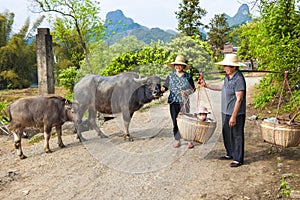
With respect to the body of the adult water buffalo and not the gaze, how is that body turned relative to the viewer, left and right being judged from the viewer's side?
facing to the right of the viewer

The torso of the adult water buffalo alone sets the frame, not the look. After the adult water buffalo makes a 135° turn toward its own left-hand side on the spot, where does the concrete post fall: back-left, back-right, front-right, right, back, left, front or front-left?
front

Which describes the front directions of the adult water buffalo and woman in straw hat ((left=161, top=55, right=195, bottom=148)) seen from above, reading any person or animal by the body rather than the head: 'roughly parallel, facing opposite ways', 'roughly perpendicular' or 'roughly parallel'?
roughly perpendicular

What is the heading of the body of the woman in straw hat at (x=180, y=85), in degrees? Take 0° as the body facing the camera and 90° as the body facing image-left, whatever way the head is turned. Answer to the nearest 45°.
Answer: approximately 0°

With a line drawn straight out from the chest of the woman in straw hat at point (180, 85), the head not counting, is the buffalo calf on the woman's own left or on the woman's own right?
on the woman's own right

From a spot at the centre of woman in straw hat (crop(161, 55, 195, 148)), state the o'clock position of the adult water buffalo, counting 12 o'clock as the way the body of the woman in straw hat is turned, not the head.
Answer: The adult water buffalo is roughly at 4 o'clock from the woman in straw hat.

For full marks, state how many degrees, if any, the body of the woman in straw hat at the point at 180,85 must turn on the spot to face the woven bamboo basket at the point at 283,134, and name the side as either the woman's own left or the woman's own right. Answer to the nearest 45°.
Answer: approximately 45° to the woman's own left

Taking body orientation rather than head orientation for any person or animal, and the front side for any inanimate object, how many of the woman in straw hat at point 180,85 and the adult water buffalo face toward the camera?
1

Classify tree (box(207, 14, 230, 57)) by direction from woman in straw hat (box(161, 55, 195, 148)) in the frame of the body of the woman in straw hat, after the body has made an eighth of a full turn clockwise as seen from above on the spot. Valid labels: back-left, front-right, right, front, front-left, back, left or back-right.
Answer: back-right

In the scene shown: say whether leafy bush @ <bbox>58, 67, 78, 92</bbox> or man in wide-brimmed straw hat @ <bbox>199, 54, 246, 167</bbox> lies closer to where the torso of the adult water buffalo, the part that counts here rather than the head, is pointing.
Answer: the man in wide-brimmed straw hat

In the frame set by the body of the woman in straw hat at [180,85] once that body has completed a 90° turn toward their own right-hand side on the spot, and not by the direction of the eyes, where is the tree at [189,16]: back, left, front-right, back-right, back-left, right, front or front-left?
right
